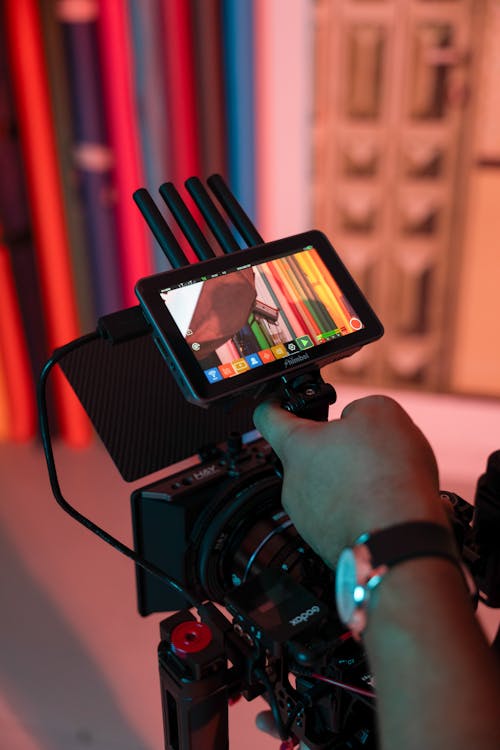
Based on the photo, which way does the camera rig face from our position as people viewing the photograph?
facing away from the viewer and to the left of the viewer

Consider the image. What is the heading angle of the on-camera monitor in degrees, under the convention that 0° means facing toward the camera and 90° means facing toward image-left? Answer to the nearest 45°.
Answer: approximately 315°
